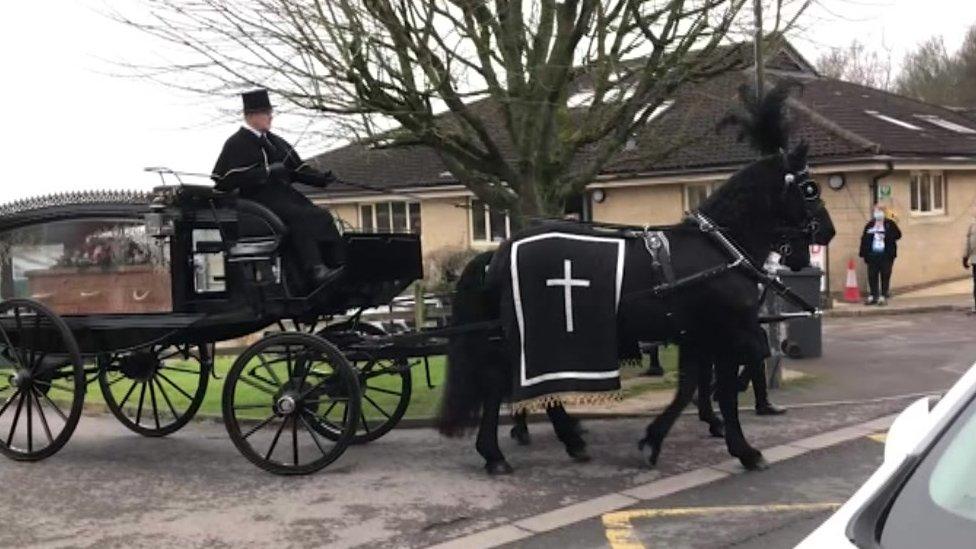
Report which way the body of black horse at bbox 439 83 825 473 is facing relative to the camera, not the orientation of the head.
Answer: to the viewer's right

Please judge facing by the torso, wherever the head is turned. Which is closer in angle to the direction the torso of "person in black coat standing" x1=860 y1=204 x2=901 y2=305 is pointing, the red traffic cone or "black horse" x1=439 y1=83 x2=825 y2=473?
the black horse

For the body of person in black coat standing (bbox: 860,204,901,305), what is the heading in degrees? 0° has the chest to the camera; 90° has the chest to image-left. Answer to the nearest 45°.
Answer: approximately 0°

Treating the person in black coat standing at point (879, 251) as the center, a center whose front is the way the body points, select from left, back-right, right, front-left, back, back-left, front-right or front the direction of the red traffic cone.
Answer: back-right

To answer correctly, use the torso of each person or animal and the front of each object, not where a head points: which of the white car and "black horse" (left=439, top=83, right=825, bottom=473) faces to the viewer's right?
the black horse

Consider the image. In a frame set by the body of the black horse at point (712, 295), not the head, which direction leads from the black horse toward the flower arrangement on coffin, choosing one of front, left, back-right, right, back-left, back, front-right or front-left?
back

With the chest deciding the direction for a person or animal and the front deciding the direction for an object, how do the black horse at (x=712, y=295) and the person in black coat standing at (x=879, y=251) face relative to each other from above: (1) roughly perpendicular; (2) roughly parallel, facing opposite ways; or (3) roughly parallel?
roughly perpendicular

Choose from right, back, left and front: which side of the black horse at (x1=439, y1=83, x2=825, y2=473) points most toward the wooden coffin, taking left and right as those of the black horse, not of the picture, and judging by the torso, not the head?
back

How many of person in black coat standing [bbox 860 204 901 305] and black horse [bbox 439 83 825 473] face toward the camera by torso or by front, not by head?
1

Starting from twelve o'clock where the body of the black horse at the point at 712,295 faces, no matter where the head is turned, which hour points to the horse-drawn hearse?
The horse-drawn hearse is roughly at 6 o'clock from the black horse.
